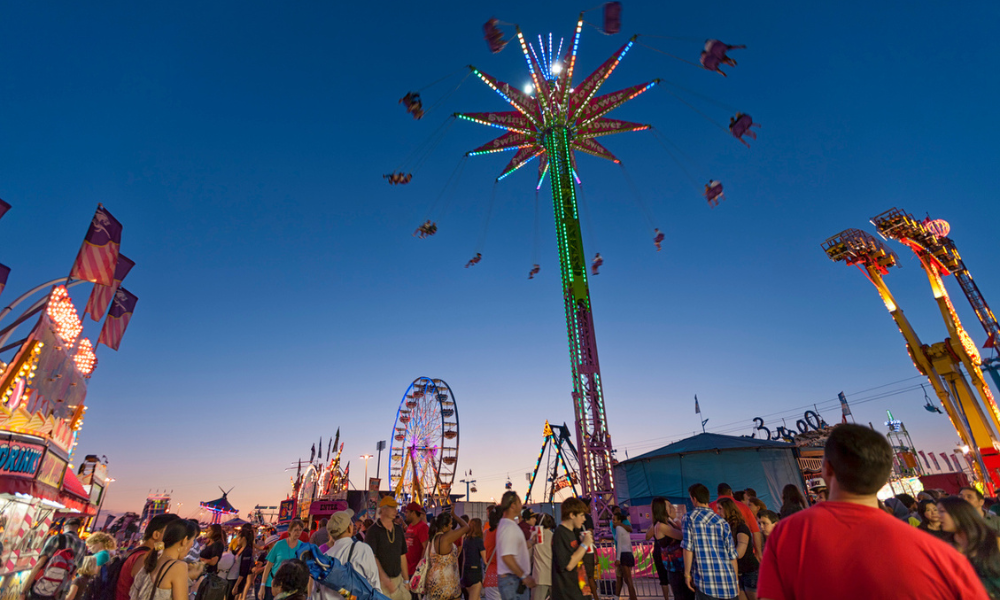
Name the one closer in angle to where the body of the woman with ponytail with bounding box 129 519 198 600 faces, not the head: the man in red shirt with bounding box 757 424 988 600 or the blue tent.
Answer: the blue tent

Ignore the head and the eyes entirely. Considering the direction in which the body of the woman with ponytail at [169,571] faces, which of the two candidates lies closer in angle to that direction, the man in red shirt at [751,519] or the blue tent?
the blue tent

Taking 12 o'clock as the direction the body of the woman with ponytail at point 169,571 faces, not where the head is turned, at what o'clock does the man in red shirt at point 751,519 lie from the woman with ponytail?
The man in red shirt is roughly at 2 o'clock from the woman with ponytail.

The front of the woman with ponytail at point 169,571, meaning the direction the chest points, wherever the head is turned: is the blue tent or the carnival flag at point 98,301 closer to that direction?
the blue tent

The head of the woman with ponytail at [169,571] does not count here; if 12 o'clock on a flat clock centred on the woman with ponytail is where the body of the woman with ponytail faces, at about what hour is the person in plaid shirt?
The person in plaid shirt is roughly at 2 o'clock from the woman with ponytail.

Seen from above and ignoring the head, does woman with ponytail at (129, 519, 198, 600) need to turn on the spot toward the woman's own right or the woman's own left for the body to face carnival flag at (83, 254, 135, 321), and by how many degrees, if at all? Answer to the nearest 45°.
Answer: approximately 45° to the woman's own left

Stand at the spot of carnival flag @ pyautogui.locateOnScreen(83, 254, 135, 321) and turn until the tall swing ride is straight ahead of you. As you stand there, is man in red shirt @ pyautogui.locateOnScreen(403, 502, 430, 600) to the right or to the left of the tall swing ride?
right

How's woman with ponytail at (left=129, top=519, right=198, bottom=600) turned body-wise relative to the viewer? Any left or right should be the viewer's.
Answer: facing away from the viewer and to the right of the viewer

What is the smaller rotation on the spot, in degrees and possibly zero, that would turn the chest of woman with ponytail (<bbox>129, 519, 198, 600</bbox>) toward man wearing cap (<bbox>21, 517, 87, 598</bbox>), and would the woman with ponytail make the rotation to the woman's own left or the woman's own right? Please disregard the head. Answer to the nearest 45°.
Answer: approximately 90° to the woman's own left
